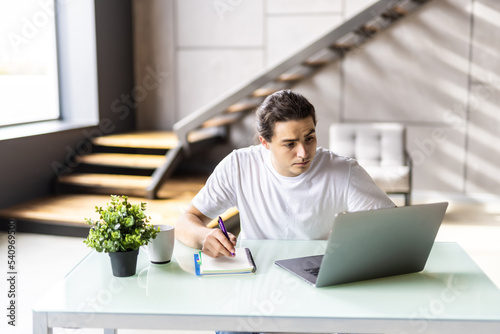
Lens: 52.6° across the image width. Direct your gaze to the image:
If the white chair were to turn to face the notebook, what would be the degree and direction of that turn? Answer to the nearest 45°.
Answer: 0° — it already faces it

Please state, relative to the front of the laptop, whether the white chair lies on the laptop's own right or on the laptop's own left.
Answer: on the laptop's own right

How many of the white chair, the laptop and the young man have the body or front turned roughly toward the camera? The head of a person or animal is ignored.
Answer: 2

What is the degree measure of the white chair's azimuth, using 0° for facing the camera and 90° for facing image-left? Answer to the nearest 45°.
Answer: approximately 0°

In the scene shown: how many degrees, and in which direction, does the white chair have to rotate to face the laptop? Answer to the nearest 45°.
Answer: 0° — it already faces it

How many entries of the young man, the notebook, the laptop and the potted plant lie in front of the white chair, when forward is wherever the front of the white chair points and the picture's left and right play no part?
4

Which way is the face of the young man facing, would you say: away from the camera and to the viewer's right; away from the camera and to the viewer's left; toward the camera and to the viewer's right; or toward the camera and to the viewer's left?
toward the camera and to the viewer's right

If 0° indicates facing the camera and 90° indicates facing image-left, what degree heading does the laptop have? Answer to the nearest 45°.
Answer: approximately 135°

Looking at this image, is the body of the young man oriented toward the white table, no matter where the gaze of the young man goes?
yes

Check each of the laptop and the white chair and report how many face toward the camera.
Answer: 1

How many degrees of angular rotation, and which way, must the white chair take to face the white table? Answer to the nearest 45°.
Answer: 0° — it already faces it

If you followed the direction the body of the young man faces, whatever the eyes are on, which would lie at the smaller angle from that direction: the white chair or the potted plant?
the potted plant
